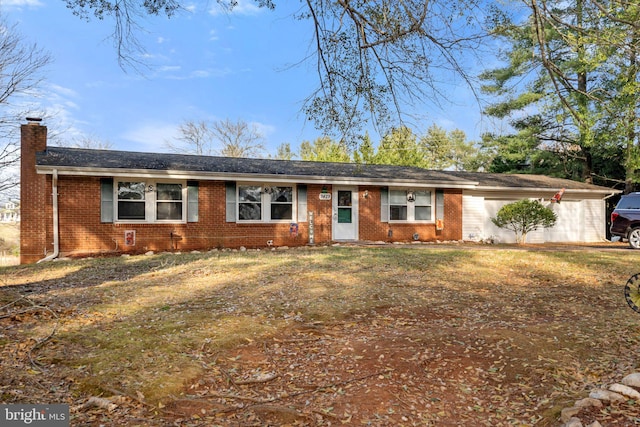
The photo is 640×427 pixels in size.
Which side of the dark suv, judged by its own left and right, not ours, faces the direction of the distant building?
back

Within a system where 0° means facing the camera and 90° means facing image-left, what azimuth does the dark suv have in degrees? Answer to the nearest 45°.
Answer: approximately 270°

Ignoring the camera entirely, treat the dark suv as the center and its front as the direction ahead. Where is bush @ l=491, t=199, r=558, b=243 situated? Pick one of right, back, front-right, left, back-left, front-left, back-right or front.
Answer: back
